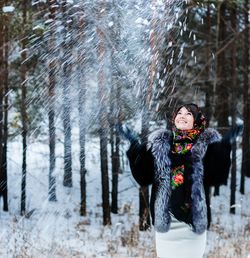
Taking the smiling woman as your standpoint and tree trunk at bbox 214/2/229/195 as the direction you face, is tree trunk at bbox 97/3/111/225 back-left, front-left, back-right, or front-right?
front-left

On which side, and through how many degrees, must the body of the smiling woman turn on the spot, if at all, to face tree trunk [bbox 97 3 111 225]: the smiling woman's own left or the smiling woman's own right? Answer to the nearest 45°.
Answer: approximately 180°

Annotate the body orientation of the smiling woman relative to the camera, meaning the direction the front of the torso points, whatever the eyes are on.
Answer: toward the camera

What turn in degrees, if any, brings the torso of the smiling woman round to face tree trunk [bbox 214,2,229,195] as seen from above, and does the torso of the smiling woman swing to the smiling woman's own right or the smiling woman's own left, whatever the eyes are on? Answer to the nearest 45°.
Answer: approximately 180°

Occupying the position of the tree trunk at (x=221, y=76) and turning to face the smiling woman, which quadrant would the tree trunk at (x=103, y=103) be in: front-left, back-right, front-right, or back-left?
front-right
